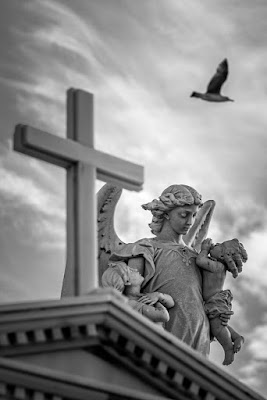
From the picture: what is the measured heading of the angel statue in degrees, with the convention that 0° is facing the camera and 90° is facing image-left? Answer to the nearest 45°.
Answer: approximately 315°

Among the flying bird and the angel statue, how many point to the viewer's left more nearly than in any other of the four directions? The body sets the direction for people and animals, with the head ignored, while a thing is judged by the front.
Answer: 1

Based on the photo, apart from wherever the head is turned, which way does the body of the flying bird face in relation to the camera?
to the viewer's left
